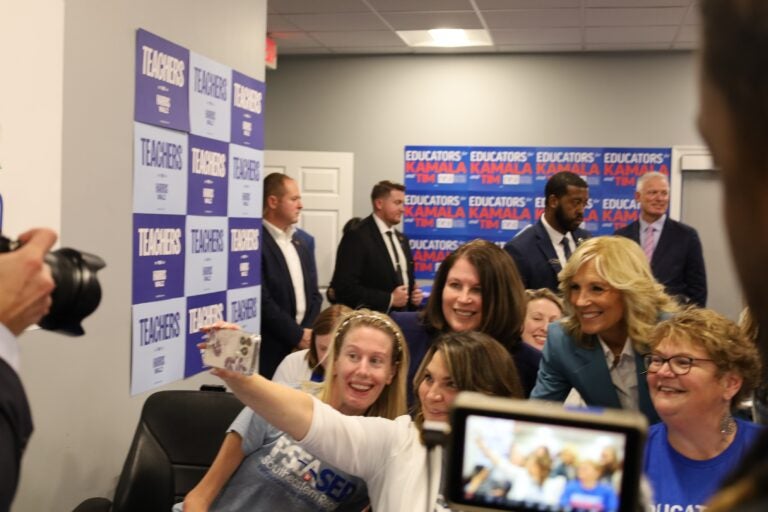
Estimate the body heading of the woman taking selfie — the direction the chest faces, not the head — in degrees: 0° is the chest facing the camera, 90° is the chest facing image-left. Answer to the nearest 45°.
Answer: approximately 45°

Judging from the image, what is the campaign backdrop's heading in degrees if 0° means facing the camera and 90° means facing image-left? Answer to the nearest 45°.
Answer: approximately 0°

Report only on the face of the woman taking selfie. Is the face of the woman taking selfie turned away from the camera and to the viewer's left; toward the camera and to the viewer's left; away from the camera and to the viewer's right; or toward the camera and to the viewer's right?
toward the camera and to the viewer's left

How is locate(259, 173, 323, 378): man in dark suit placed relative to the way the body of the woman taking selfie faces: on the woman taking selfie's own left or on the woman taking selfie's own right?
on the woman taking selfie's own right

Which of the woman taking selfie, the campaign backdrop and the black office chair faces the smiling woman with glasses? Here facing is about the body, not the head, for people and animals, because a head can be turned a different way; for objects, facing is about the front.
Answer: the campaign backdrop

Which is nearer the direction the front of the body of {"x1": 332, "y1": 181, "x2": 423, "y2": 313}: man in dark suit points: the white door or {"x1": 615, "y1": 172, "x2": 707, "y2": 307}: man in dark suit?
the man in dark suit

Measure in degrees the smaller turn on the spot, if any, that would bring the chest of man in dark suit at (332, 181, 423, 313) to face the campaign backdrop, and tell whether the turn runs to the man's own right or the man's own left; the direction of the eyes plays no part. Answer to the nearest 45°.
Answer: approximately 90° to the man's own left

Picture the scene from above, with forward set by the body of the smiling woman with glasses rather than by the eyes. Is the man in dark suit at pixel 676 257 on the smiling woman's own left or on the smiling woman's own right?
on the smiling woman's own right

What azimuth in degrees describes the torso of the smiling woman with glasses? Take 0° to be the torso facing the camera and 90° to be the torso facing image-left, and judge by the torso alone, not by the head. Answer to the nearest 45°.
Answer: approximately 45°

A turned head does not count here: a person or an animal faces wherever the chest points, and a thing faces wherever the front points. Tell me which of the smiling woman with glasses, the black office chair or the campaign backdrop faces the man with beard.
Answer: the campaign backdrop

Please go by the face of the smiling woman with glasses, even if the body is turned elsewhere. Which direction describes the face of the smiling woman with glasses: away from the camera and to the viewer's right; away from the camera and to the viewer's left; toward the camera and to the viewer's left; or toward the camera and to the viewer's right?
toward the camera and to the viewer's left
